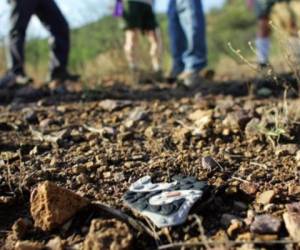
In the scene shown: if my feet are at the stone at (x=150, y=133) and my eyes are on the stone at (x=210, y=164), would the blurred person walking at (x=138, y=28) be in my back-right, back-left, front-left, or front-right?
back-left
